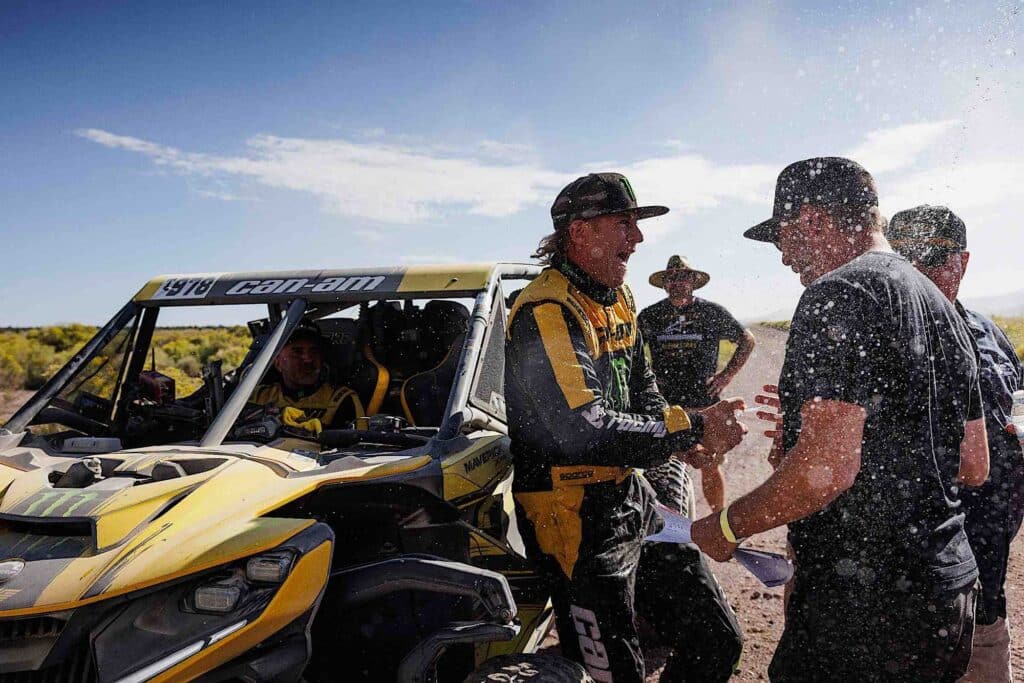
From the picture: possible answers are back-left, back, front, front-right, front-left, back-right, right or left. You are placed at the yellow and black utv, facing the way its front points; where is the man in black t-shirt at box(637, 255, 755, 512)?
back

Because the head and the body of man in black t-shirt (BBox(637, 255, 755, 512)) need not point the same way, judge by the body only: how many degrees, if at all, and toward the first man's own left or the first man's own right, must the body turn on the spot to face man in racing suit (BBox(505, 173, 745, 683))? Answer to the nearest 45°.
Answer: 0° — they already face them

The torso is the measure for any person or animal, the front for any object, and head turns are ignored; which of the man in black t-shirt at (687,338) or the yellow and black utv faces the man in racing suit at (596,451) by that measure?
the man in black t-shirt

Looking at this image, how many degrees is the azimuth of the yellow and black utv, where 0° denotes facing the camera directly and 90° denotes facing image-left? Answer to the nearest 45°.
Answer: approximately 45°

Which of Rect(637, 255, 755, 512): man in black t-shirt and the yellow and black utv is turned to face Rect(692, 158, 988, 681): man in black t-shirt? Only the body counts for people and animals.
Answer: Rect(637, 255, 755, 512): man in black t-shirt

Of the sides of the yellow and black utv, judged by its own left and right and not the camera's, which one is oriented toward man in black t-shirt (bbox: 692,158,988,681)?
left

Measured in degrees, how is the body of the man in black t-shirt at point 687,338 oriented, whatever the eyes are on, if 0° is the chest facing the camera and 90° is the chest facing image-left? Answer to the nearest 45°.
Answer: approximately 0°

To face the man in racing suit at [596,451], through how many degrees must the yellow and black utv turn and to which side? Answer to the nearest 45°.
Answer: approximately 135° to its left

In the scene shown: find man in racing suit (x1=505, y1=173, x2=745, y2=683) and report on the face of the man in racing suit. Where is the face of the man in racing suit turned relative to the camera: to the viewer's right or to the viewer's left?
to the viewer's right
